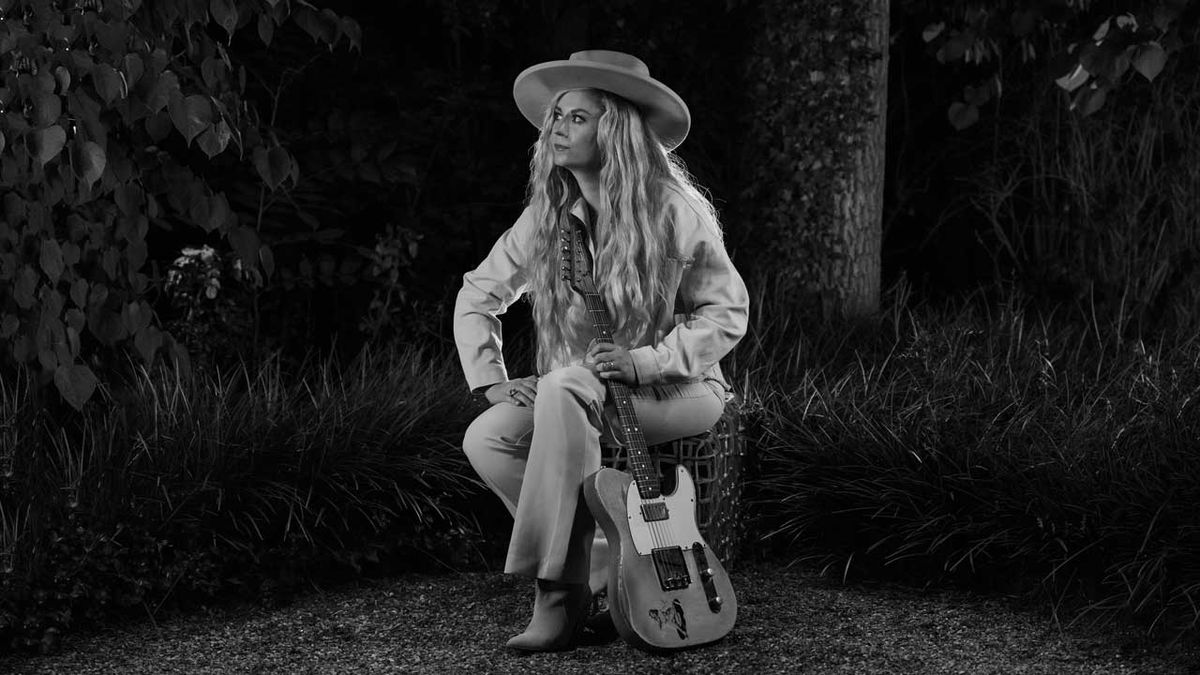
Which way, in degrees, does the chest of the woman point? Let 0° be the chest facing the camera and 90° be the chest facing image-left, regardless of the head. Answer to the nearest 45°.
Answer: approximately 45°

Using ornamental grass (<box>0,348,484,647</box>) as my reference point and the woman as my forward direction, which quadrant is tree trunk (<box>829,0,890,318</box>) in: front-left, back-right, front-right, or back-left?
front-left

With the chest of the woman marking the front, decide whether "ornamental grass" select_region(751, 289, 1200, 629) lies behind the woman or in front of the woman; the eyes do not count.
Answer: behind

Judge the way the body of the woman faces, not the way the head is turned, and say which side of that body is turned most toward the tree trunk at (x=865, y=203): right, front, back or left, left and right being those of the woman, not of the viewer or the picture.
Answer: back

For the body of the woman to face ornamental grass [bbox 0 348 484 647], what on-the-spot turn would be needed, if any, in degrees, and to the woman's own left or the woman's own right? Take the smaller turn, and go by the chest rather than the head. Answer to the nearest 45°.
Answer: approximately 90° to the woman's own right
